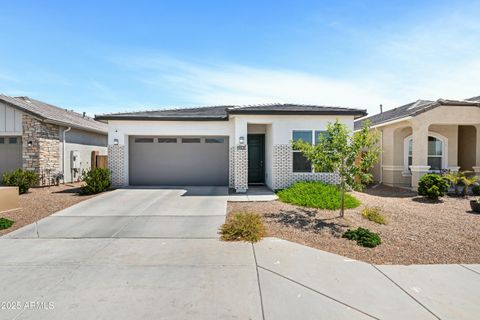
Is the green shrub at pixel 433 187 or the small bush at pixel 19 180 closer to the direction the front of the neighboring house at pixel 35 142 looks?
the small bush

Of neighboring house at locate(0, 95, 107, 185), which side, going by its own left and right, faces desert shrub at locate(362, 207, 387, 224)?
left

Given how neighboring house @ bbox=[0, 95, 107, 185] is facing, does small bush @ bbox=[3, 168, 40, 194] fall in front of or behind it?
in front

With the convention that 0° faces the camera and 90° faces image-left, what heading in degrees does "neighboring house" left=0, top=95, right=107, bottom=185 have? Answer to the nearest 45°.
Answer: approximately 45°

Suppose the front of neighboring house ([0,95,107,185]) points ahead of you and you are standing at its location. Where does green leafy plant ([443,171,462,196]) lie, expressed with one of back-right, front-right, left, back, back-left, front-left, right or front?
left

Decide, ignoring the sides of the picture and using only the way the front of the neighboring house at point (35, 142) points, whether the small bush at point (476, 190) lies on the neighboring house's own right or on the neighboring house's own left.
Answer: on the neighboring house's own left

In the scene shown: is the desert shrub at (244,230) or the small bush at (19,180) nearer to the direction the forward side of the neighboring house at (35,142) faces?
the small bush

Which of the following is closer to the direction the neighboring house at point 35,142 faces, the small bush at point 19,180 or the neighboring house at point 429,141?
the small bush

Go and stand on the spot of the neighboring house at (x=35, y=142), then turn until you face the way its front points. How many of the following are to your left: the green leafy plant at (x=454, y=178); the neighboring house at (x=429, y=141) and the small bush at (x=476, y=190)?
3

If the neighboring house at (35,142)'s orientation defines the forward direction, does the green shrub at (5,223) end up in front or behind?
in front

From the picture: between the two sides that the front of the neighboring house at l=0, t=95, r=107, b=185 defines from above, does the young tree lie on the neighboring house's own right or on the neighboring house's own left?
on the neighboring house's own left

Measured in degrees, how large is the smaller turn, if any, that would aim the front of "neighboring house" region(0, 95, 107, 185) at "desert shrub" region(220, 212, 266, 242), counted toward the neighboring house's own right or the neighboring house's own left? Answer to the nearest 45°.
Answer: approximately 45° to the neighboring house's own left

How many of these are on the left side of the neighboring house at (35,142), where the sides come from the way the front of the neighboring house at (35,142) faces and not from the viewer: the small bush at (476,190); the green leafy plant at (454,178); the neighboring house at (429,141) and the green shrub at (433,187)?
4

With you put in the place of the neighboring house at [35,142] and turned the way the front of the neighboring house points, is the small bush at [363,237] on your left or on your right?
on your left

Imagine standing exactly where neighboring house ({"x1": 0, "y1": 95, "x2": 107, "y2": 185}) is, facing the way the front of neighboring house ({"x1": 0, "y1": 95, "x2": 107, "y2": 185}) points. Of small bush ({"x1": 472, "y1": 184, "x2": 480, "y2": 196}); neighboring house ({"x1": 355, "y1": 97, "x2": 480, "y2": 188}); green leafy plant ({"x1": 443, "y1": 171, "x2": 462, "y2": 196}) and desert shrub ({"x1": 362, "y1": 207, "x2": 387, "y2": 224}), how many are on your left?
4

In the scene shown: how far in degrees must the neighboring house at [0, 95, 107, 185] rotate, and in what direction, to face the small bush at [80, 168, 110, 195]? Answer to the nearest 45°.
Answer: approximately 90° to its left
